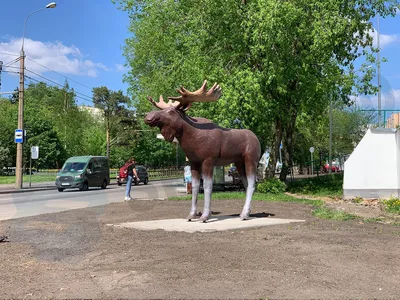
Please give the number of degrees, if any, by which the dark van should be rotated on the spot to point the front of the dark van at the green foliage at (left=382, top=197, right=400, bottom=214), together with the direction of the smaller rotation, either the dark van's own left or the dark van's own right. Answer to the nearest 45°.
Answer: approximately 90° to the dark van's own left

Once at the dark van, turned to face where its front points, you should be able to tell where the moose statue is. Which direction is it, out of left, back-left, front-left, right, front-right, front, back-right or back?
front-left

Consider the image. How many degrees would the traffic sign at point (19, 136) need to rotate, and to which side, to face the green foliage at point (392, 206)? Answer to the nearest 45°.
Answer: approximately 45° to its left

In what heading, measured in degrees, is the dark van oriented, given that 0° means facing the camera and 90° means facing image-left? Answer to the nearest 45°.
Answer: approximately 45°

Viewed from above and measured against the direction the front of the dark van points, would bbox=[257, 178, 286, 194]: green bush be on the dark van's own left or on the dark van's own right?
on the dark van's own left

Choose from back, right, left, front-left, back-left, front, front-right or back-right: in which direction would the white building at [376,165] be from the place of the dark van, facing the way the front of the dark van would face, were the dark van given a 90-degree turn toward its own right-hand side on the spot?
back
